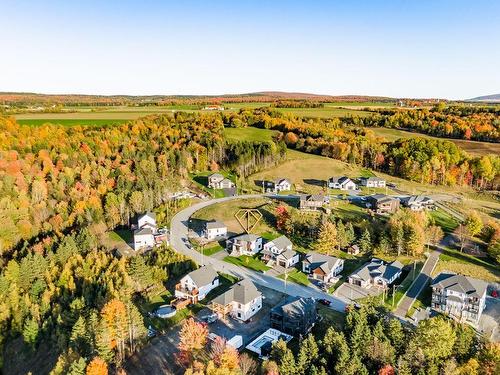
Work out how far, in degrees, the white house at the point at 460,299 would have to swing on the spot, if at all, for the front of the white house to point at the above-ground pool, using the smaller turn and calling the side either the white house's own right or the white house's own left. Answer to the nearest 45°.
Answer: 0° — it already faces it

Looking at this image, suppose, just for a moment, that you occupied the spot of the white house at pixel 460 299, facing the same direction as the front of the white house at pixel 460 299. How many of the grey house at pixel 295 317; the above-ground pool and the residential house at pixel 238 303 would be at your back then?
0
